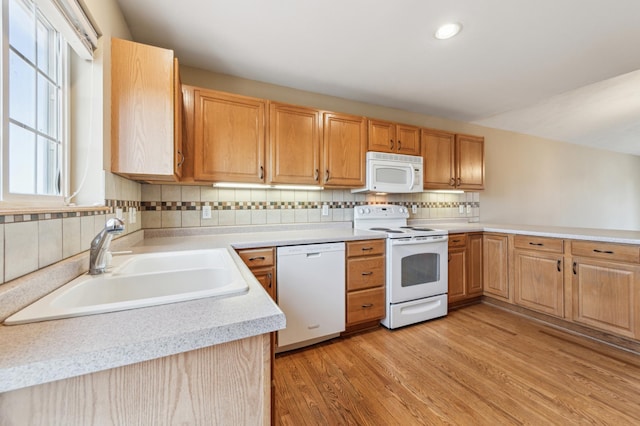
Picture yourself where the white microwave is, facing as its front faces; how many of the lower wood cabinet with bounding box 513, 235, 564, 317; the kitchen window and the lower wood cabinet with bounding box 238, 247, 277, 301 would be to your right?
2

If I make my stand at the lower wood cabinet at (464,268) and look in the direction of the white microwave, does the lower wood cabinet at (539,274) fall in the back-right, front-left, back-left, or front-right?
back-left

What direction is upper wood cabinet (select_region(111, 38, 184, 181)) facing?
to the viewer's right

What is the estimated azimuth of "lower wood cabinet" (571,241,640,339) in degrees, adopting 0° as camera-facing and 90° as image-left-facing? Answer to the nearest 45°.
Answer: approximately 45°

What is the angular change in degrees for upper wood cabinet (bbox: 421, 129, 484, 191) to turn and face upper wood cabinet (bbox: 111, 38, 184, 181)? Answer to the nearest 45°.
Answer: approximately 90° to its right

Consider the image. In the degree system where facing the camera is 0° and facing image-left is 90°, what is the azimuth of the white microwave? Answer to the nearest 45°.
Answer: approximately 315°

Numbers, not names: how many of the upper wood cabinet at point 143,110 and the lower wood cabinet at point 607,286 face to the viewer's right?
1

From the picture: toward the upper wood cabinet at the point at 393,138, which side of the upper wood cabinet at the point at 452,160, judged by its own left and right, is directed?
right

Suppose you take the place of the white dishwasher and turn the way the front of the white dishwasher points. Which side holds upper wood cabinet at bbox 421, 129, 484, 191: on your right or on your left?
on your left

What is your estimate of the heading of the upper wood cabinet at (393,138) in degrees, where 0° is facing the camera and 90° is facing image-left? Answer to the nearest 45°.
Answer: approximately 315°
